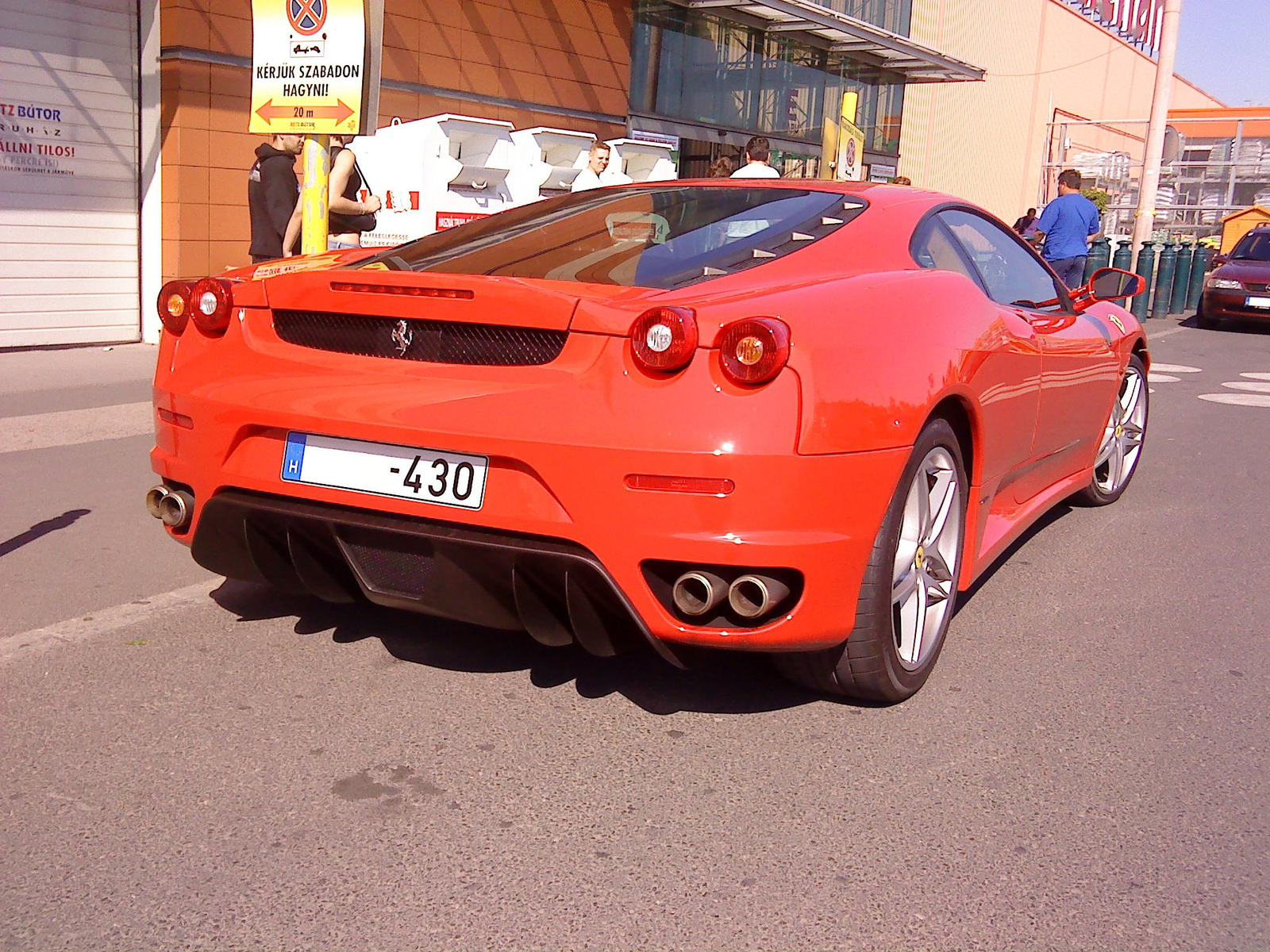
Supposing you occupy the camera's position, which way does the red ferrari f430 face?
facing away from the viewer and to the right of the viewer

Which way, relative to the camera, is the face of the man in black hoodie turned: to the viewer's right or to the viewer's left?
to the viewer's right

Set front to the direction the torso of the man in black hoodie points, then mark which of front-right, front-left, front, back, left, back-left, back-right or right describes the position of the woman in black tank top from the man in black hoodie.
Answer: front-right

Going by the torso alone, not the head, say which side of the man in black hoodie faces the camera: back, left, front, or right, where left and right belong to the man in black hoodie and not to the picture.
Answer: right

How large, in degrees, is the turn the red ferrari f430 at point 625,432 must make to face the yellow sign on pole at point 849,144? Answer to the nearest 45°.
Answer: approximately 45° to its left
